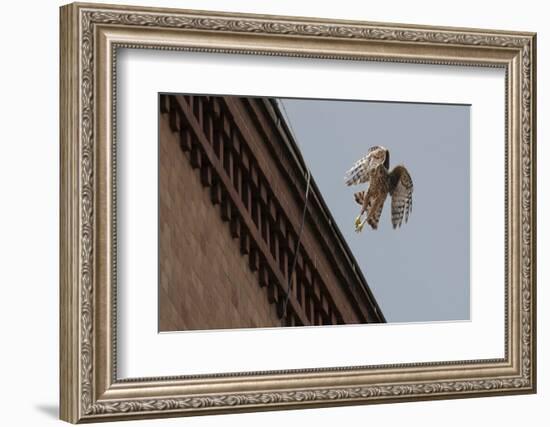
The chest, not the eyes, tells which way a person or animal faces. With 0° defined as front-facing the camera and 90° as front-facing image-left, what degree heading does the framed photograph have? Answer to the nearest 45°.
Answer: approximately 315°
